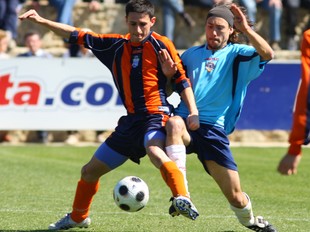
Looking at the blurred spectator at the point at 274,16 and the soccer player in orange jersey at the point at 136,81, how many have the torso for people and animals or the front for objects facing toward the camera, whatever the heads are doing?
2

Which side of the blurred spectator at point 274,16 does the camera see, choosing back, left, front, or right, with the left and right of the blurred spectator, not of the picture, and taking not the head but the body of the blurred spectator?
front

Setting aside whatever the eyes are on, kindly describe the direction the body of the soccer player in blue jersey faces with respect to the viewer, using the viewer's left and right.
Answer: facing the viewer and to the left of the viewer

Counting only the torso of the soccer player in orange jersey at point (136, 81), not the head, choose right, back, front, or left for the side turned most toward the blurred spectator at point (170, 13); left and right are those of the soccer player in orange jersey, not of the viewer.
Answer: back

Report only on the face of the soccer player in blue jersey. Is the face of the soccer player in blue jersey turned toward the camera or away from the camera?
toward the camera

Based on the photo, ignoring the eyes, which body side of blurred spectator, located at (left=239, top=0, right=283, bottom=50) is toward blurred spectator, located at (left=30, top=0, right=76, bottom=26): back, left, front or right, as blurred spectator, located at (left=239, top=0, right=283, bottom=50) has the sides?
right

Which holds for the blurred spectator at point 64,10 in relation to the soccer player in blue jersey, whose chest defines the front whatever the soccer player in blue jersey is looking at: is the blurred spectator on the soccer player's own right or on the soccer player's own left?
on the soccer player's own right

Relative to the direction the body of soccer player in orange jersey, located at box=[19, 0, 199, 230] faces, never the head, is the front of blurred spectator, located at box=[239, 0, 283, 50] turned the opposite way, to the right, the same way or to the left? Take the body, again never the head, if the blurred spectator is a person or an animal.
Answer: the same way

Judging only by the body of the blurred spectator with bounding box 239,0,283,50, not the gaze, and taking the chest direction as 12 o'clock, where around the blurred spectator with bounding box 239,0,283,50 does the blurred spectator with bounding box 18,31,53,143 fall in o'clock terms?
the blurred spectator with bounding box 18,31,53,143 is roughly at 2 o'clock from the blurred spectator with bounding box 239,0,283,50.

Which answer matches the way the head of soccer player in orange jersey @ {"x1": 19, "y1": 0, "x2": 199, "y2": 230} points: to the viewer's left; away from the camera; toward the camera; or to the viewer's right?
toward the camera

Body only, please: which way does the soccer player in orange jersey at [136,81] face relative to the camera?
toward the camera

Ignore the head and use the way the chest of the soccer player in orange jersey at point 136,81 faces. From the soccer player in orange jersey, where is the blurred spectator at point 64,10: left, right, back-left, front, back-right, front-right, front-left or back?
back

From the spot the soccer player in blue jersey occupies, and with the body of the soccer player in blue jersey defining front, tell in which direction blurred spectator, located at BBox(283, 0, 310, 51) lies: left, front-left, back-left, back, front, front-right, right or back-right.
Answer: back-right
